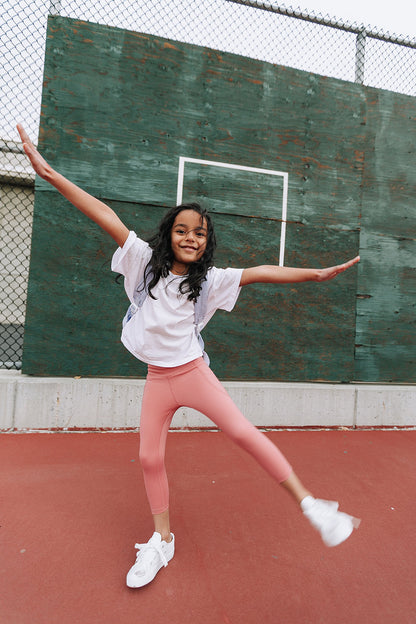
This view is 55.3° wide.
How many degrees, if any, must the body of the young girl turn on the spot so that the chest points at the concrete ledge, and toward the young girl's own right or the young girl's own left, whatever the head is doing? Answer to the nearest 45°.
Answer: approximately 180°

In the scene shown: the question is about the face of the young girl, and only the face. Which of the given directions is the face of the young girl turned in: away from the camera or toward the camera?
toward the camera

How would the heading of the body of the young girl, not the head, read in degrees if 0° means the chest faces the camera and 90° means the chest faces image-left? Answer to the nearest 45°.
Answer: approximately 0°
